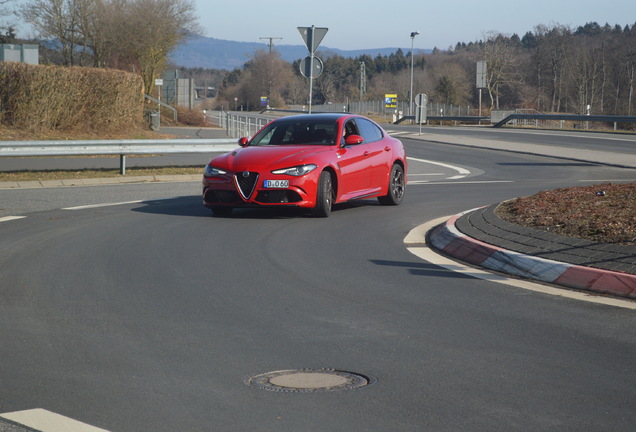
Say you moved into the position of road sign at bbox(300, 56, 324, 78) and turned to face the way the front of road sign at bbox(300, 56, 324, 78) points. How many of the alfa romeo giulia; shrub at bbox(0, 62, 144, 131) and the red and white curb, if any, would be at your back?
2

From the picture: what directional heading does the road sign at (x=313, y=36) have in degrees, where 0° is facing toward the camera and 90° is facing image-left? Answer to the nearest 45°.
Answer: approximately 180°

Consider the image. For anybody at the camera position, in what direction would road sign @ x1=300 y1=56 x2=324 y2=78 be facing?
facing away from the viewer

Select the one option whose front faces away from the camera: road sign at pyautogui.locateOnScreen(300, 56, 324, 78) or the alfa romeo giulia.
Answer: the road sign

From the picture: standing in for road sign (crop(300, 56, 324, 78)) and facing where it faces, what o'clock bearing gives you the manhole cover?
The manhole cover is roughly at 6 o'clock from the road sign.

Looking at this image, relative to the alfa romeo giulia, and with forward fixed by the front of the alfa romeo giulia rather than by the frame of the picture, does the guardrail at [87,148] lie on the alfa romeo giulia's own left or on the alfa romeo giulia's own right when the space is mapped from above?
on the alfa romeo giulia's own right

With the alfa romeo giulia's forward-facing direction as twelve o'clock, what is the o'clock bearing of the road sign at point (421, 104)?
The road sign is roughly at 5 o'clock from the alfa romeo giulia.

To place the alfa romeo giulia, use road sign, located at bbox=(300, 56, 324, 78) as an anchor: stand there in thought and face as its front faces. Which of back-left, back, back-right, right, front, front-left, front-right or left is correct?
back

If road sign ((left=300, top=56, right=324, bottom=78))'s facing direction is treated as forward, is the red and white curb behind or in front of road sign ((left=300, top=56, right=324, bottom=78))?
behind

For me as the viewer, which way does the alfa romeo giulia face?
facing the viewer and to the left of the viewer

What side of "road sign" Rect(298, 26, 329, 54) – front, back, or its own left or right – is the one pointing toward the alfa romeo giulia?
back

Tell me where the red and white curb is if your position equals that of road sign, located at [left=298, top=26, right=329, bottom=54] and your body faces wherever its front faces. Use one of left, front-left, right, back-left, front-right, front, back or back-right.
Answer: back

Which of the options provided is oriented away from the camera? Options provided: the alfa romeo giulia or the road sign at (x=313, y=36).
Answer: the road sign
